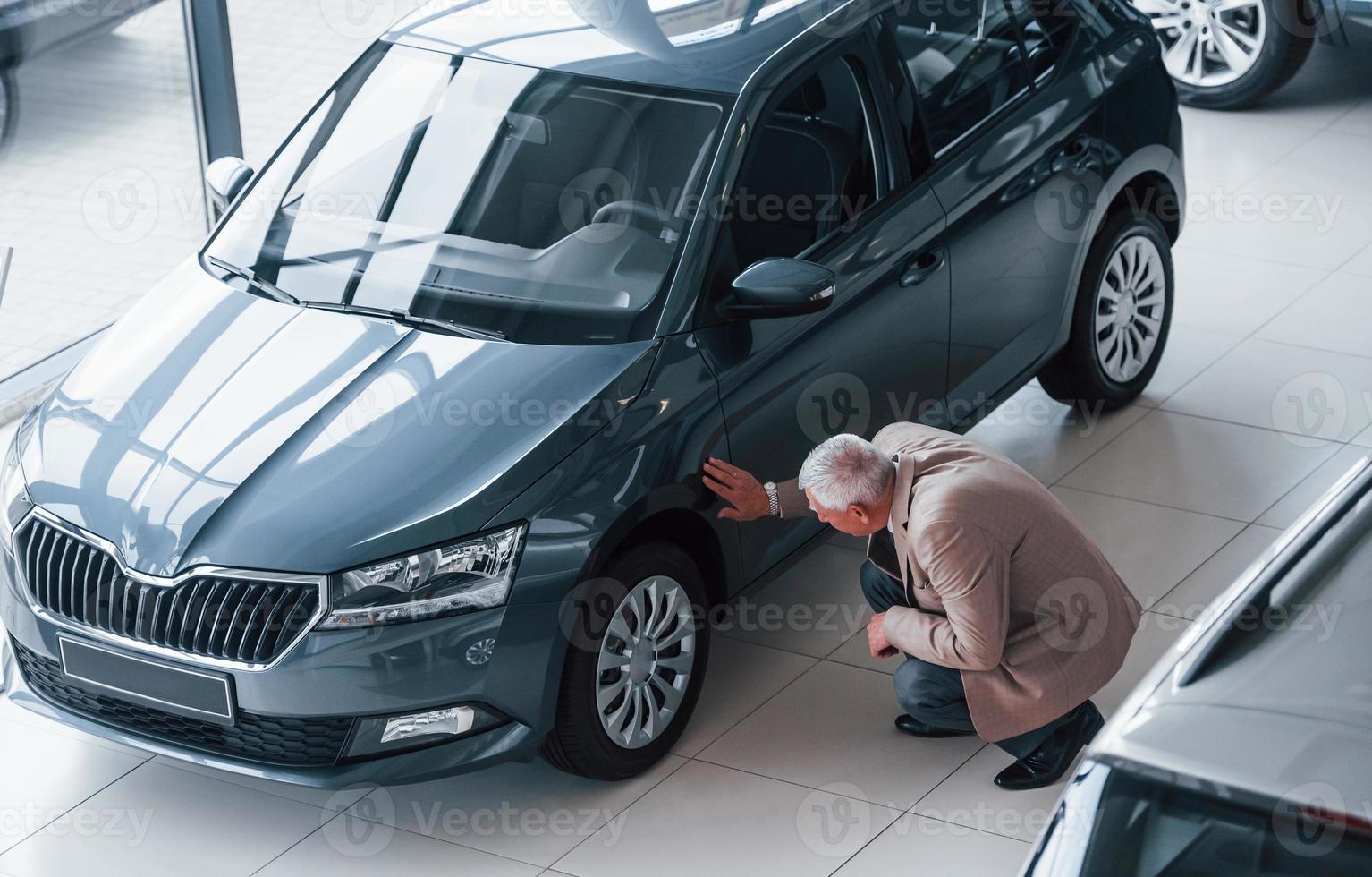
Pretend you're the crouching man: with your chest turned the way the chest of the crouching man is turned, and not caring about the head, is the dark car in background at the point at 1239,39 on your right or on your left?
on your right

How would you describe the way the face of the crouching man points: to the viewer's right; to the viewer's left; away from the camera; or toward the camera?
to the viewer's left

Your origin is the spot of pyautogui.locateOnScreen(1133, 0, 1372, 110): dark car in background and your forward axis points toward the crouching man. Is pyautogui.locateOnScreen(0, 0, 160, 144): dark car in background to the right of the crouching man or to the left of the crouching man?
right

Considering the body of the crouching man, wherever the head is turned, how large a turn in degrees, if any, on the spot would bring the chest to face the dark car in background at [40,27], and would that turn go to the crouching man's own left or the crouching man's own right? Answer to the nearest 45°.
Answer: approximately 45° to the crouching man's own right

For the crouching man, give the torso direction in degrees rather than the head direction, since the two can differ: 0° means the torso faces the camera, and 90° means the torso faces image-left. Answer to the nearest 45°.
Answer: approximately 90°

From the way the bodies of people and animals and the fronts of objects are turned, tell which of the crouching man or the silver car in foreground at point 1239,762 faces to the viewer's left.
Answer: the crouching man
